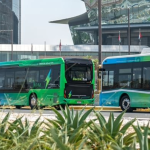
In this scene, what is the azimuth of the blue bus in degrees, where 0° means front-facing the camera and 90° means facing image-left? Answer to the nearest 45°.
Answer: approximately 90°

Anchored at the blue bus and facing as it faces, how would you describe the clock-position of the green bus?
The green bus is roughly at 1 o'clock from the blue bus.
